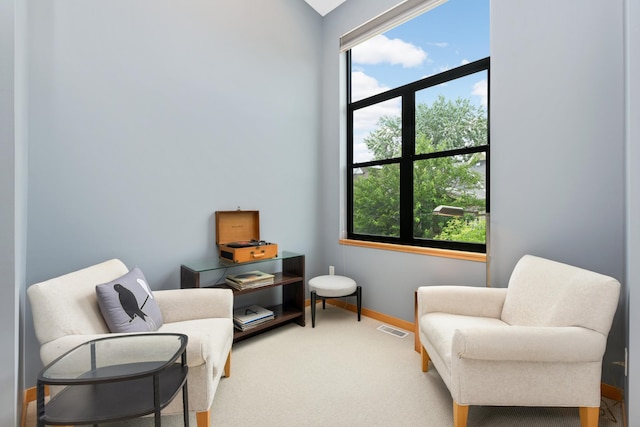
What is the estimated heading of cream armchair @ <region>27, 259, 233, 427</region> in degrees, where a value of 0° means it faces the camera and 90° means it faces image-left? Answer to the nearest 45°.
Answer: approximately 315°

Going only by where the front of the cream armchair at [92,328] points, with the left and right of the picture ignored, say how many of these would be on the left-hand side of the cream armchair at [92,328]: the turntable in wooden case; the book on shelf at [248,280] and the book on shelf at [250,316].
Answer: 3

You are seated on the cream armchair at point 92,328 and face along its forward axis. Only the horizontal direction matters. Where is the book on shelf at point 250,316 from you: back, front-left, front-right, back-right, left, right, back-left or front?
left

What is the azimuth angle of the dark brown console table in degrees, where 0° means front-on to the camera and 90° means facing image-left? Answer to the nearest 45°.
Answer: approximately 315°

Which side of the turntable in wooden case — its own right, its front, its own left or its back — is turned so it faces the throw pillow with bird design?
right

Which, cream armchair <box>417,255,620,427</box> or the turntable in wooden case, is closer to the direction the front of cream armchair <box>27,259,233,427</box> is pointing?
the cream armchair

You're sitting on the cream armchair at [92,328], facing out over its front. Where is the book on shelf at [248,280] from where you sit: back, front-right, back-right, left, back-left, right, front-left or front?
left

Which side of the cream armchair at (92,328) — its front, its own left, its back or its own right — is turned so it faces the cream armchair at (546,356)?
front

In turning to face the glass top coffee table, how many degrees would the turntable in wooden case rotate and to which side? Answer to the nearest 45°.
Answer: approximately 45° to its right
